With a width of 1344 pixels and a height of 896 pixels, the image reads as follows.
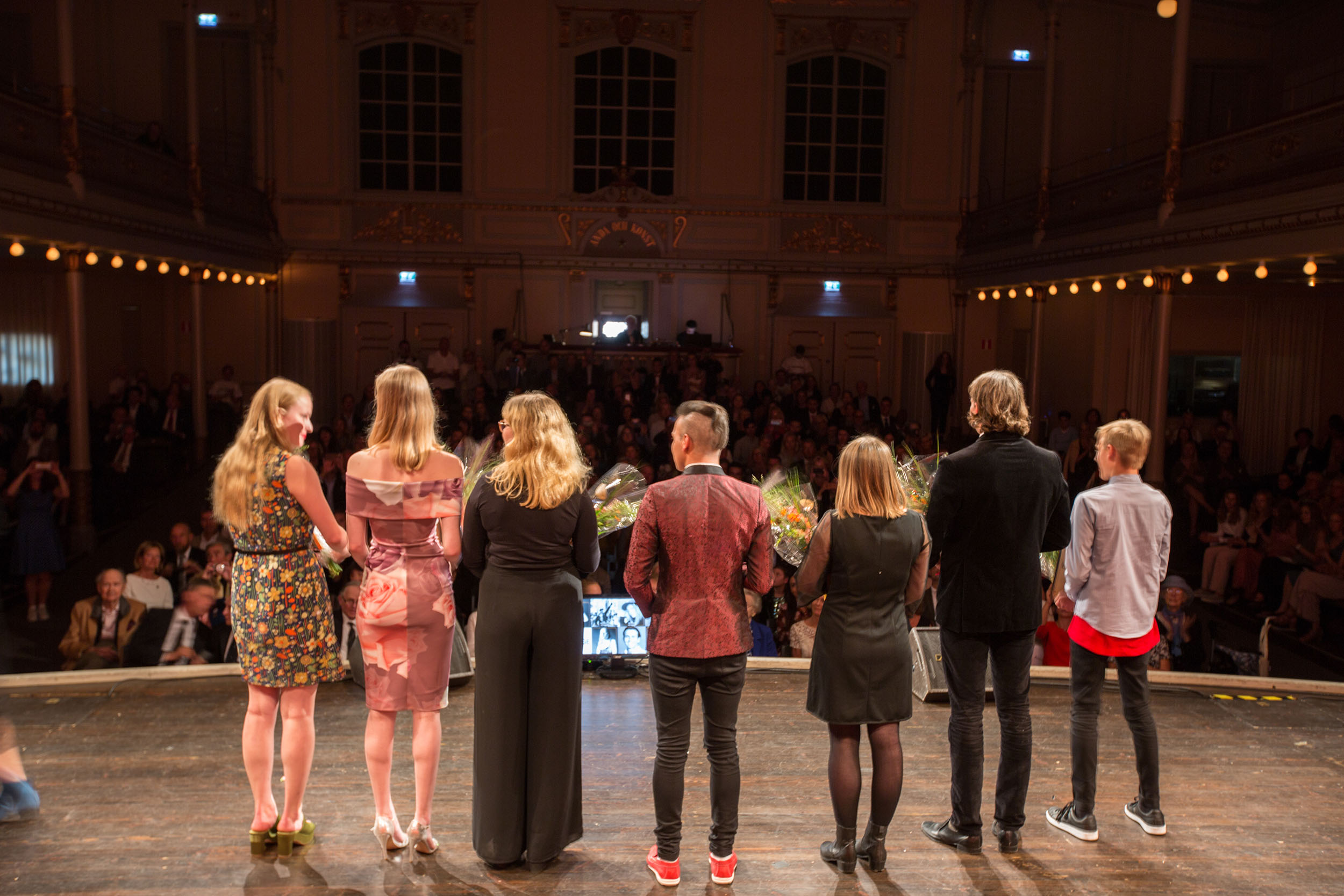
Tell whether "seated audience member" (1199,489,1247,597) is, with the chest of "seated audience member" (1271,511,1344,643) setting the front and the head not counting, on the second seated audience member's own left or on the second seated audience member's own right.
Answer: on the second seated audience member's own right

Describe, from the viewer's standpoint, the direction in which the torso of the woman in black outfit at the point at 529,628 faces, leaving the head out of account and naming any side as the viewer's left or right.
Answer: facing away from the viewer

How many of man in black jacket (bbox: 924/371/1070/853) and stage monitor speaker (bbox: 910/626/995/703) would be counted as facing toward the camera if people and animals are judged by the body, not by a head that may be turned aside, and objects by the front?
1

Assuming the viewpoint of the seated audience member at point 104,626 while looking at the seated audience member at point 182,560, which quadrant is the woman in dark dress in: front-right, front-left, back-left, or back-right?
back-right

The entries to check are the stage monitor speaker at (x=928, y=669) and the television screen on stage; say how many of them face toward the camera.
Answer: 2

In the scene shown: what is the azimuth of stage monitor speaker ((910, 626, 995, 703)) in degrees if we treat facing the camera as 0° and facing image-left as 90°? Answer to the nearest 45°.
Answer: approximately 0°

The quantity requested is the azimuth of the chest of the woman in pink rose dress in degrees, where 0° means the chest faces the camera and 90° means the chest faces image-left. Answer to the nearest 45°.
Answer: approximately 180°

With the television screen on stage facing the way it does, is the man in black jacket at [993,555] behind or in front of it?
in front

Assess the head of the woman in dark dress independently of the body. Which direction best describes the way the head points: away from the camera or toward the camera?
away from the camera

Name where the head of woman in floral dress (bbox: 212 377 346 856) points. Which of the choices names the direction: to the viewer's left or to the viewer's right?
to the viewer's right

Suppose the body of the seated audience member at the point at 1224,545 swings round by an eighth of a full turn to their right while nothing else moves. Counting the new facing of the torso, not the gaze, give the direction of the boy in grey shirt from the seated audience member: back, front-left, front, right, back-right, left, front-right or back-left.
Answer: left

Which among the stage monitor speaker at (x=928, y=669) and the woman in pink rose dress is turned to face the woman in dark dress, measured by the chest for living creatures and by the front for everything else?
the stage monitor speaker

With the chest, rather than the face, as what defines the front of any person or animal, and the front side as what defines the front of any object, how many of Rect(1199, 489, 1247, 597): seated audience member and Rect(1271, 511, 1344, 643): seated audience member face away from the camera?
0

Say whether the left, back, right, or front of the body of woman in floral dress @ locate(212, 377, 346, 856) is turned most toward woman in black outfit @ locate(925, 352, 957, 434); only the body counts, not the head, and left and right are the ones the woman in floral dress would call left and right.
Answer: front

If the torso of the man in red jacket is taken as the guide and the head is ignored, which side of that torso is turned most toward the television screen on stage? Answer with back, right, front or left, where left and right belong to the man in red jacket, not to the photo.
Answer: front

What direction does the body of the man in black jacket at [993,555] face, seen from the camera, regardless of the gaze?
away from the camera

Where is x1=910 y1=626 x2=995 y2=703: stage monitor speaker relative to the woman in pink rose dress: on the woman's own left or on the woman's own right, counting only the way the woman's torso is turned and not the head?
on the woman's own right
